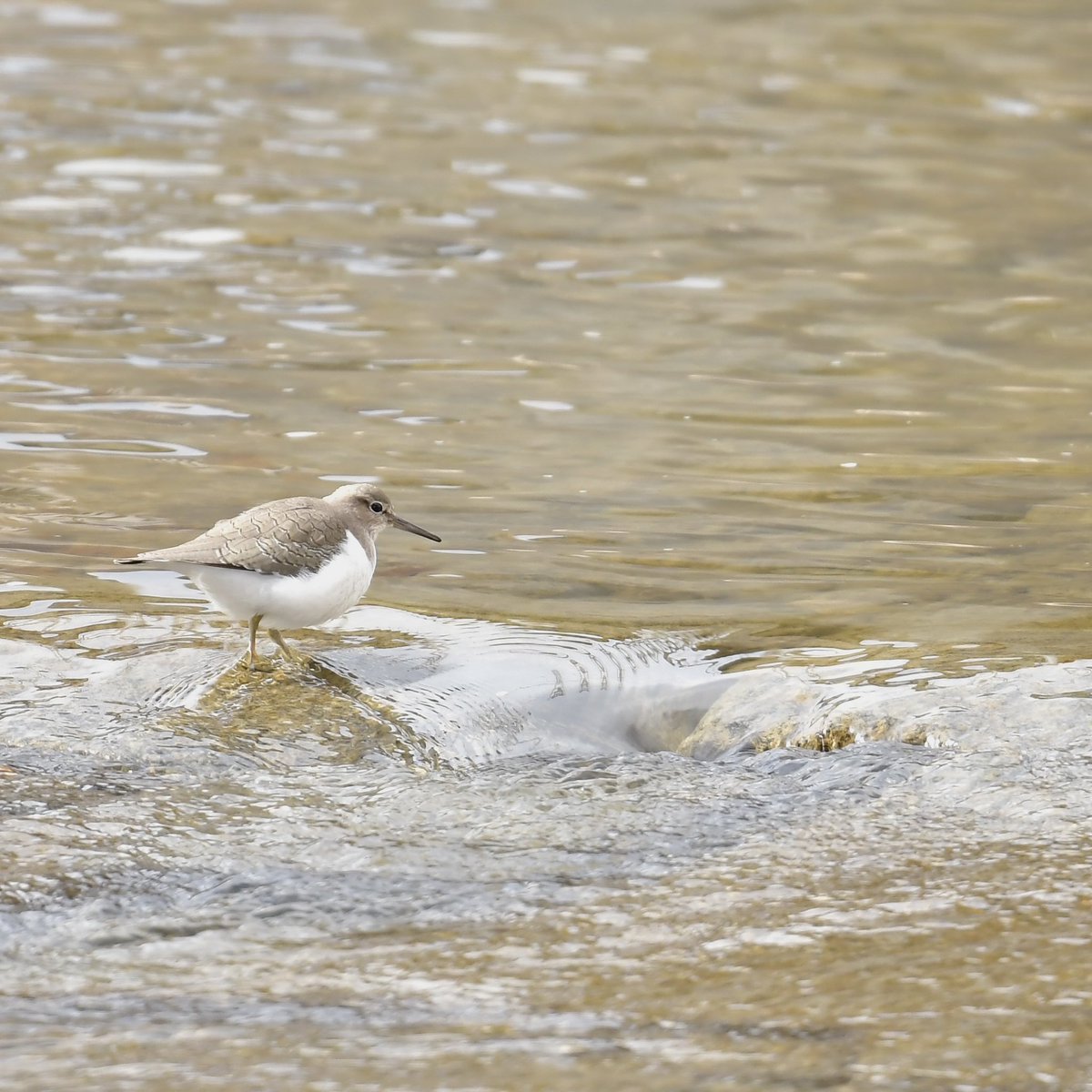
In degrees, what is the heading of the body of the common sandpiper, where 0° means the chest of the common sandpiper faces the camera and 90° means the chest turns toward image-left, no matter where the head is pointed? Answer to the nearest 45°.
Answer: approximately 270°
